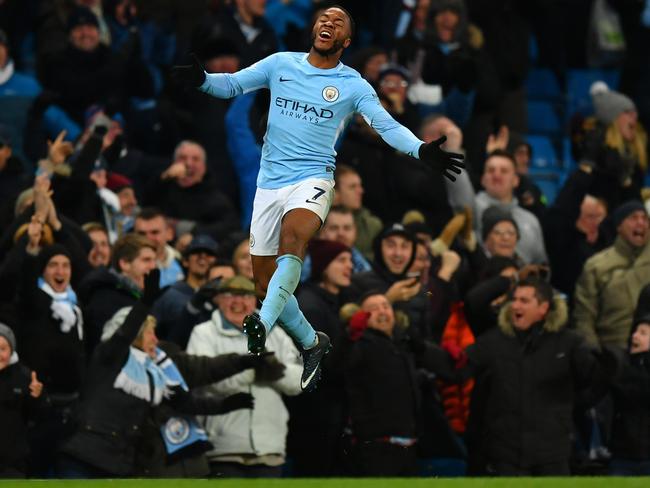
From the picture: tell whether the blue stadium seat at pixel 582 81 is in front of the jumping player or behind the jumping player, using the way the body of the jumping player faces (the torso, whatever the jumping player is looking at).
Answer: behind

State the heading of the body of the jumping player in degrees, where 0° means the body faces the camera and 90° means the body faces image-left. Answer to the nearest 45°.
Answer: approximately 0°

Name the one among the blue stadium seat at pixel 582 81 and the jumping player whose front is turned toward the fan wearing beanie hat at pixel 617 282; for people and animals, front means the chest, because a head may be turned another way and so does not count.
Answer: the blue stadium seat

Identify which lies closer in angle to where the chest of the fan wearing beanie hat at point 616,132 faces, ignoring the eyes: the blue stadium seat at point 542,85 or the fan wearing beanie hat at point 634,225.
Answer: the fan wearing beanie hat

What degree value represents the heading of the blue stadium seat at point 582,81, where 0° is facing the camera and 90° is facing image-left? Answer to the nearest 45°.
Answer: approximately 0°

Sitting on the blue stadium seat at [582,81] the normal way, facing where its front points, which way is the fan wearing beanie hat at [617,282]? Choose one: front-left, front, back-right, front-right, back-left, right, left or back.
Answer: front

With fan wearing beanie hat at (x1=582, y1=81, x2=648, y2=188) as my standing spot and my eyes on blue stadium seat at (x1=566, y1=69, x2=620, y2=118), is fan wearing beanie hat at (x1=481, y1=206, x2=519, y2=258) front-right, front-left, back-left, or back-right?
back-left

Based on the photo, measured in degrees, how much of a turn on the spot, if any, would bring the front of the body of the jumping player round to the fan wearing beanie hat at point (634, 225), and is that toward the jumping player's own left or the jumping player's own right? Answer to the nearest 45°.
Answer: approximately 135° to the jumping player's own left

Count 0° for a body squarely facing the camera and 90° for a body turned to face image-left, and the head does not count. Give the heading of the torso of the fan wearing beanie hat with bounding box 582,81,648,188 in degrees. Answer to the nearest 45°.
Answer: approximately 315°
